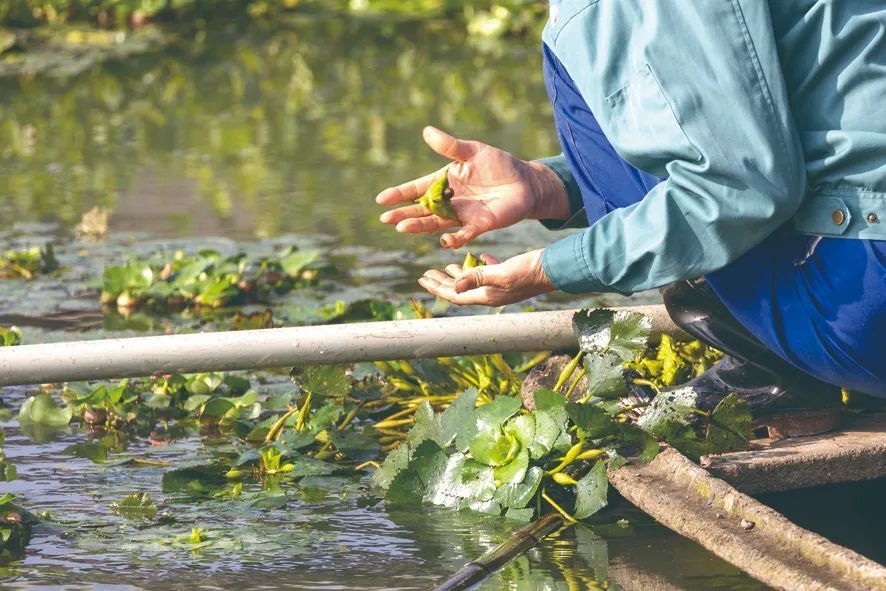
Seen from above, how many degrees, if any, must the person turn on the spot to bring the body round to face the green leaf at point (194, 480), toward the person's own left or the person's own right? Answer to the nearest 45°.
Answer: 0° — they already face it

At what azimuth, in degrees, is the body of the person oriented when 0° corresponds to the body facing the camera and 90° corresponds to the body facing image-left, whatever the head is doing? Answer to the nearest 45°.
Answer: approximately 90°

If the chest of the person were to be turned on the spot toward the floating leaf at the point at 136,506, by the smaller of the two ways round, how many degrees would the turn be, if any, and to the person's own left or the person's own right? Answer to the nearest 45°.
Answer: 0° — they already face it
